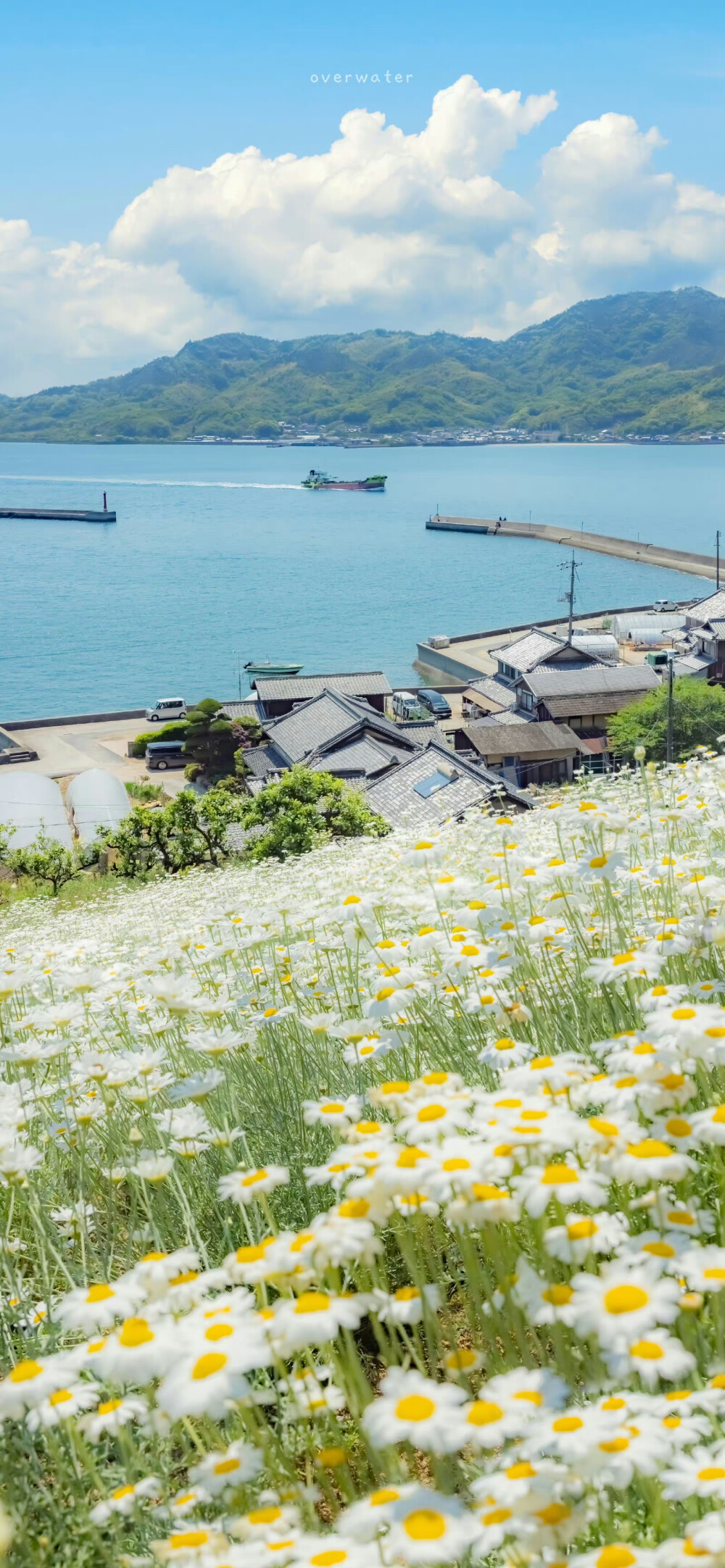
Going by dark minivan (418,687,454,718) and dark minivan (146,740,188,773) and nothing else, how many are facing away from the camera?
0

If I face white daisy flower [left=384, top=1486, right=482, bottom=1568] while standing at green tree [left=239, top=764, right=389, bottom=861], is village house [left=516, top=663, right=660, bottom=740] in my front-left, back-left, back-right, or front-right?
back-left

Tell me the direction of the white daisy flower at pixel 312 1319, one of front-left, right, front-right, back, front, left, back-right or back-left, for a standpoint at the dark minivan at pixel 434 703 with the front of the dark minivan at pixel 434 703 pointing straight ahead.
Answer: front-right

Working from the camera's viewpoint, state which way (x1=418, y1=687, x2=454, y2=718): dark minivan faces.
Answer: facing the viewer and to the right of the viewer

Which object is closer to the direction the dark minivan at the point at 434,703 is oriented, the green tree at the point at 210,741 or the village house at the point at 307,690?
the green tree

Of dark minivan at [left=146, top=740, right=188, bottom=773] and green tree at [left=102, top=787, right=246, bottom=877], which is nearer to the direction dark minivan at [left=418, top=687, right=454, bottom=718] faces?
the green tree
